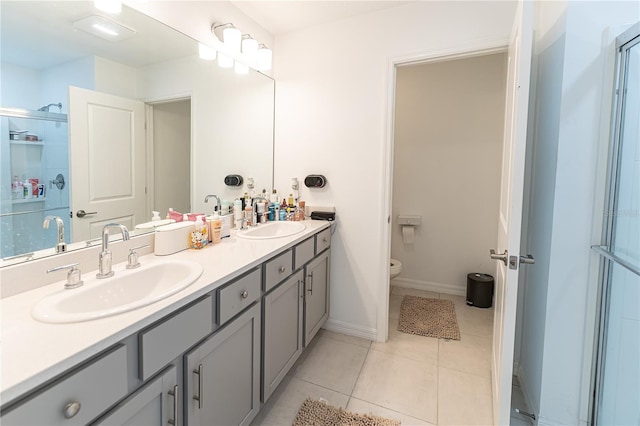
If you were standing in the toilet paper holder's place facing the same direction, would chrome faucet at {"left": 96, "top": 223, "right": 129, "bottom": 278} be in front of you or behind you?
in front

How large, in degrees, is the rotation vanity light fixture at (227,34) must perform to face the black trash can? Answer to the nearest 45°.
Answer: approximately 45° to its left

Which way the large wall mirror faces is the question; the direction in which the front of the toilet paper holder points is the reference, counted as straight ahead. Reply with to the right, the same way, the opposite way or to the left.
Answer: to the left

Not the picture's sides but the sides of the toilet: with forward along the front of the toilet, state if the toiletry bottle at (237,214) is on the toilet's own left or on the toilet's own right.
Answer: on the toilet's own right

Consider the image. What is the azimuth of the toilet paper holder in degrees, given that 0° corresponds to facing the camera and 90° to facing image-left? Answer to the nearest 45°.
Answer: approximately 0°

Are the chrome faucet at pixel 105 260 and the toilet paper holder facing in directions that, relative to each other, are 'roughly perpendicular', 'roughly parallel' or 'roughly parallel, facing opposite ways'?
roughly perpendicular

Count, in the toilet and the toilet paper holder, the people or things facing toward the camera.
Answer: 1

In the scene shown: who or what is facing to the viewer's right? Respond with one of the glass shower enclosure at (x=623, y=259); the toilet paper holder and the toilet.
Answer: the toilet

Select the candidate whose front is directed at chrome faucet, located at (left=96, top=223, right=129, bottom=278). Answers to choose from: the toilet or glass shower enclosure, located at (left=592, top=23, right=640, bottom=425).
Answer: the glass shower enclosure

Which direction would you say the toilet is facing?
to the viewer's right

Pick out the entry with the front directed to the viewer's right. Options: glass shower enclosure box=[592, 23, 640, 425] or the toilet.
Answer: the toilet

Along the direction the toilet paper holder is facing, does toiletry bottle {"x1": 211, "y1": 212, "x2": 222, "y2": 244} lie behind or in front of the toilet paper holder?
in front
